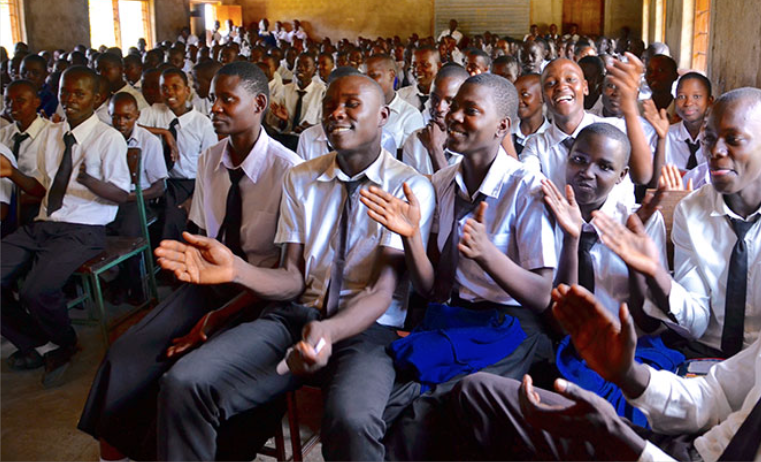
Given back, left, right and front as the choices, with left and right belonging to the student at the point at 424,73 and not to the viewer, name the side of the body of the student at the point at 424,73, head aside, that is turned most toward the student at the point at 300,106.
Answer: right

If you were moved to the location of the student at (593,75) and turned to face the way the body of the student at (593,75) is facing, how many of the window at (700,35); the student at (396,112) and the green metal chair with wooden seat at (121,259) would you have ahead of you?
2

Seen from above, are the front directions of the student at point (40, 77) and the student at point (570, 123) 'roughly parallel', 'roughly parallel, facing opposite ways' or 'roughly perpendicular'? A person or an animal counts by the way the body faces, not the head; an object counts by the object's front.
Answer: roughly parallel

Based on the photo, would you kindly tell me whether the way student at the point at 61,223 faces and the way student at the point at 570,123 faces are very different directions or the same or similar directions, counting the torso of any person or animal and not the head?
same or similar directions

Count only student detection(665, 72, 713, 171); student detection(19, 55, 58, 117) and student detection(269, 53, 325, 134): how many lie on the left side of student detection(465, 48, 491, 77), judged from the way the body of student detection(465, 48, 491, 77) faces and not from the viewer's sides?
1

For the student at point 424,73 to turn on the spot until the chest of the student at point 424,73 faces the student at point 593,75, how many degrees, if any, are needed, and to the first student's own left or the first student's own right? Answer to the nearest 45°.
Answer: approximately 135° to the first student's own left

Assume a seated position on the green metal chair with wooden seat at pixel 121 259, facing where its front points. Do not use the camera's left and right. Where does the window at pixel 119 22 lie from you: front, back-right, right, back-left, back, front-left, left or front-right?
back-right

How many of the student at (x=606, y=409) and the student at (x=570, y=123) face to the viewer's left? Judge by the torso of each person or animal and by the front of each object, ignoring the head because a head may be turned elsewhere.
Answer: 1

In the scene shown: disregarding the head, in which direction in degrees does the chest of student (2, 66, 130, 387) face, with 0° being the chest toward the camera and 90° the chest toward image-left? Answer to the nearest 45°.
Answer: approximately 45°

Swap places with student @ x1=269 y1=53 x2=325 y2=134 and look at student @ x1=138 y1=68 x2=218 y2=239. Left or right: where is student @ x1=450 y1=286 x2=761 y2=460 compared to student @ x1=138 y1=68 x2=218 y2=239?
left

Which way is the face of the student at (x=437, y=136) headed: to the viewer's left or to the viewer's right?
to the viewer's left

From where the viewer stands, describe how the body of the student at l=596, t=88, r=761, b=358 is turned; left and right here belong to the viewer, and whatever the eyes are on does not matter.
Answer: facing the viewer and to the left of the viewer

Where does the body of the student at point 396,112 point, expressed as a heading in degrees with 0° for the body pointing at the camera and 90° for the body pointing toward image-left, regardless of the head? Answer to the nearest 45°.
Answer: approximately 45°

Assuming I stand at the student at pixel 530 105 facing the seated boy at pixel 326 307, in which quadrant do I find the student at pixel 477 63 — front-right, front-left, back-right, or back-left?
back-right

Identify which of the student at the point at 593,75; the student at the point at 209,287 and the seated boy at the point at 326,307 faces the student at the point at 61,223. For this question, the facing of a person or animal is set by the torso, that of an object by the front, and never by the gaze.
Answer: the student at the point at 593,75
